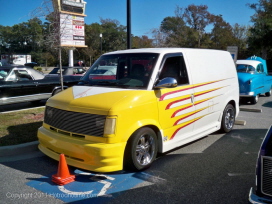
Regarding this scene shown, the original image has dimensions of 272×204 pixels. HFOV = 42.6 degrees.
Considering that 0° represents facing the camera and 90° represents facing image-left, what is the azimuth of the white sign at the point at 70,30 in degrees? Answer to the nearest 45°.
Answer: approximately 0°

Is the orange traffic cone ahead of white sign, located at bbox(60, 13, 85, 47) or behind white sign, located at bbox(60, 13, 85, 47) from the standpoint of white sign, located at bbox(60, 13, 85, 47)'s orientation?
ahead

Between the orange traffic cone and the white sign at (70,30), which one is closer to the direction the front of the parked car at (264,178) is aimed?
the orange traffic cone

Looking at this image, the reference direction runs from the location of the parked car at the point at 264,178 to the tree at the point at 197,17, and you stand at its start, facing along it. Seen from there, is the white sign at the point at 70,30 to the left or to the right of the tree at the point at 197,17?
left

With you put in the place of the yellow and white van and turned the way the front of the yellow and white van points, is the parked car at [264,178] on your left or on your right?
on your left

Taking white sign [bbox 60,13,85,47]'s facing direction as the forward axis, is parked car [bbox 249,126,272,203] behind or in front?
in front

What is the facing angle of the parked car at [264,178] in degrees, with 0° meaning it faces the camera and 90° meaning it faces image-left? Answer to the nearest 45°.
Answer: approximately 45°

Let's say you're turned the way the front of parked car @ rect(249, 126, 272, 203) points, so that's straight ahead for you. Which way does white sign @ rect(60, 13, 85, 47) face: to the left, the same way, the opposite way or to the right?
to the left

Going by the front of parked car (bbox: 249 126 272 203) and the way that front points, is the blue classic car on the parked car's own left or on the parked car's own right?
on the parked car's own right

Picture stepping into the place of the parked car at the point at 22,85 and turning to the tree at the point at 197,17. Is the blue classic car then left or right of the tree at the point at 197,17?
right

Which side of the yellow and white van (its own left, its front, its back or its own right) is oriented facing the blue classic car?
back

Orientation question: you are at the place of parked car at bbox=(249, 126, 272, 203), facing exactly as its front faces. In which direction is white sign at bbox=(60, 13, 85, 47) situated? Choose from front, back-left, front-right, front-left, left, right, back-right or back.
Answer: right
